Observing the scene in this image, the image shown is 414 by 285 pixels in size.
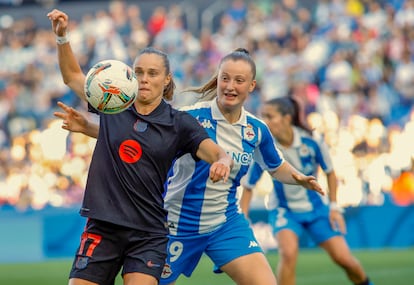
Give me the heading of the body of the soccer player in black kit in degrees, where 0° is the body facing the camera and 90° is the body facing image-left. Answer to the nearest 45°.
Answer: approximately 0°

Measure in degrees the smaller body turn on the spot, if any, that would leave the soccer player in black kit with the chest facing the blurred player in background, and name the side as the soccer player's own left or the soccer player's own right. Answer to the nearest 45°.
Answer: approximately 135° to the soccer player's own left

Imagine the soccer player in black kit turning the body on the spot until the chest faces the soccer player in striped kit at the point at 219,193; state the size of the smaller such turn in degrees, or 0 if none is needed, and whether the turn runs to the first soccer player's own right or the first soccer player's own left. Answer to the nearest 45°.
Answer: approximately 135° to the first soccer player's own left

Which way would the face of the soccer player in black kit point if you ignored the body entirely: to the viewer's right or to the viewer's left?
to the viewer's left
